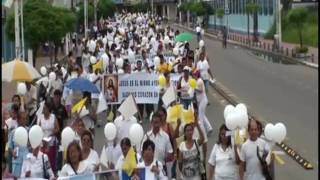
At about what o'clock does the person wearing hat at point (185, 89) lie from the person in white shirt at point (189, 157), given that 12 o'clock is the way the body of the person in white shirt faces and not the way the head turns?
The person wearing hat is roughly at 6 o'clock from the person in white shirt.

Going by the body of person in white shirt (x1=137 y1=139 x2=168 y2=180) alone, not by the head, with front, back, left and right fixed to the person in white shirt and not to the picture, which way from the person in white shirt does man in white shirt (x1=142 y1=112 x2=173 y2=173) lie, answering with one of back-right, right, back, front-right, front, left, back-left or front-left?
back

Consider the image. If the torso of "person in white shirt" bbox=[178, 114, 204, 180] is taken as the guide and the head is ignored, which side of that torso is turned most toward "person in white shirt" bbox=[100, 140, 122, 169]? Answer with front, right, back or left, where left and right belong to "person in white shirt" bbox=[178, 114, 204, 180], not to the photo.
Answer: right

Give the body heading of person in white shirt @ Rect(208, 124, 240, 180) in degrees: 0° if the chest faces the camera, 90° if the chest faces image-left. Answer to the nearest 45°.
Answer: approximately 0°
